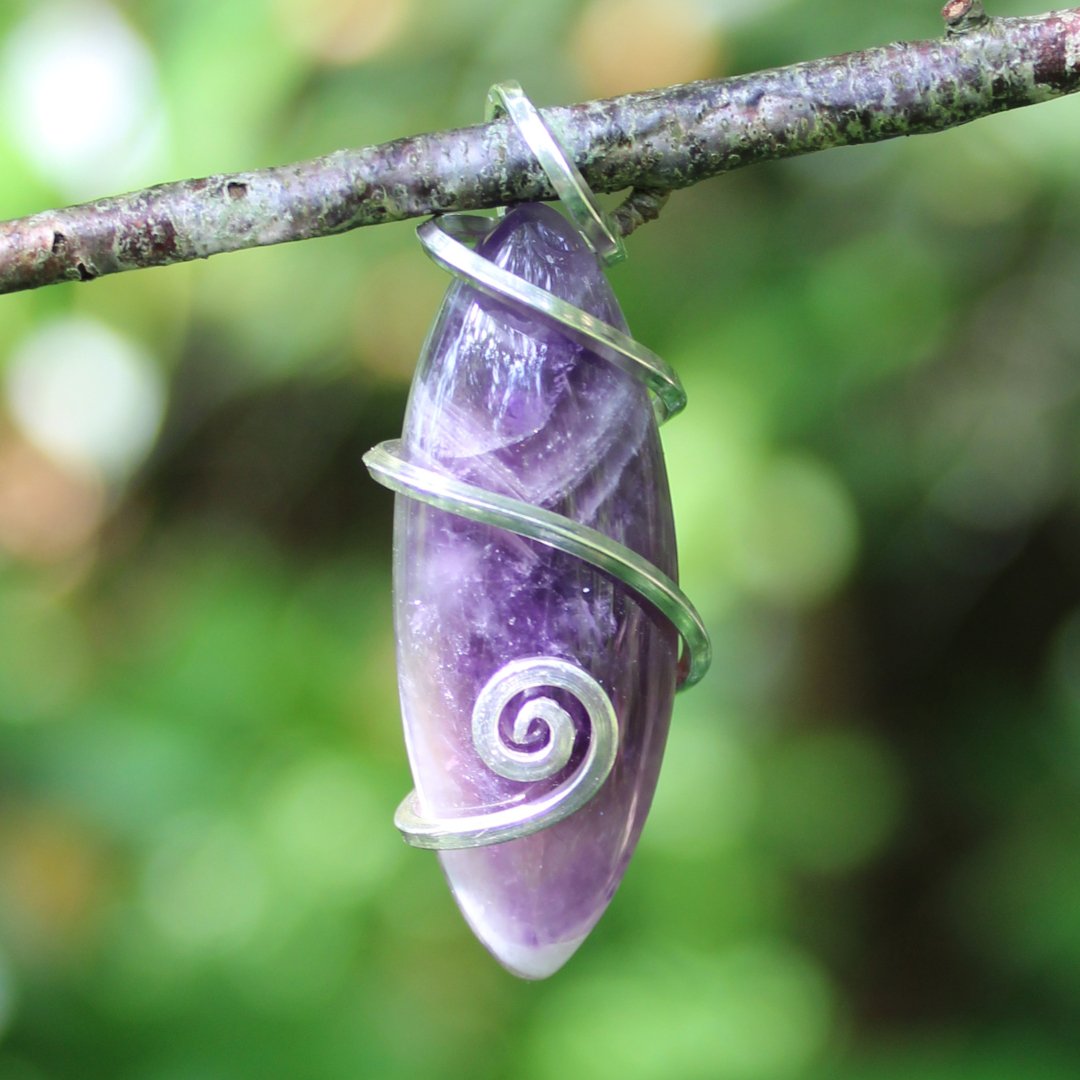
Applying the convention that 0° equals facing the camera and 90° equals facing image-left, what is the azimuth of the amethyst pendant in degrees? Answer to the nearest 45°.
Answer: approximately 0°
